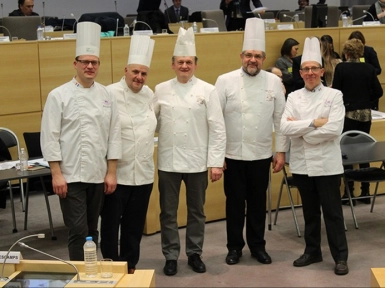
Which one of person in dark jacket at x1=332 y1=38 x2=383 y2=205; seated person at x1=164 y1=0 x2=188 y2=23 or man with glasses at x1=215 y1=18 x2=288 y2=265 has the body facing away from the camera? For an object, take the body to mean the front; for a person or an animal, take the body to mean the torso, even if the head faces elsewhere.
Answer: the person in dark jacket

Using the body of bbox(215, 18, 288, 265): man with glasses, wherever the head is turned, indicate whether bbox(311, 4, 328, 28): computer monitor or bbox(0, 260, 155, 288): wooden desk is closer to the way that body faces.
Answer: the wooden desk

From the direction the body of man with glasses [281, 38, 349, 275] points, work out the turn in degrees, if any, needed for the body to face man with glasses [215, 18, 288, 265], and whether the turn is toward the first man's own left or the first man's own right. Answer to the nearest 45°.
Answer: approximately 90° to the first man's own right

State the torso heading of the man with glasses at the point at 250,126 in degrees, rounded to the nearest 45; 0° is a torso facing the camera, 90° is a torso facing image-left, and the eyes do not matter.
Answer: approximately 0°

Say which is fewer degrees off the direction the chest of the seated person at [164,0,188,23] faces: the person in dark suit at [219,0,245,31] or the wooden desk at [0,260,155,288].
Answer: the wooden desk
